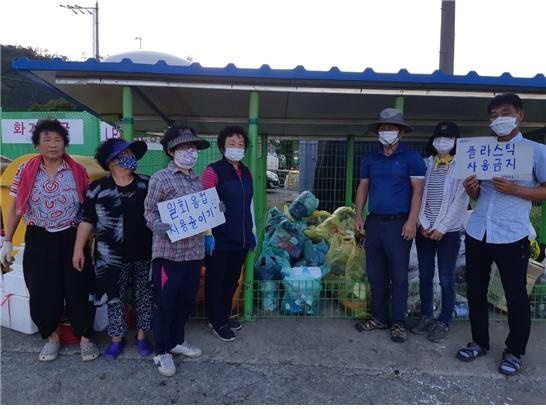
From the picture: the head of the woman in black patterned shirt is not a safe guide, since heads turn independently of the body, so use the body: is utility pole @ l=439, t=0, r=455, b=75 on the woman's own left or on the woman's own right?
on the woman's own left

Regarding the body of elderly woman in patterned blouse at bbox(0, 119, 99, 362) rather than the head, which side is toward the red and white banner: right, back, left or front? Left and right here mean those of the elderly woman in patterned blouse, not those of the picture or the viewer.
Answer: back

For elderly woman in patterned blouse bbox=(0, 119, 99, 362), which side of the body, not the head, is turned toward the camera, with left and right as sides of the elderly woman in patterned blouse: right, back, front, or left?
front

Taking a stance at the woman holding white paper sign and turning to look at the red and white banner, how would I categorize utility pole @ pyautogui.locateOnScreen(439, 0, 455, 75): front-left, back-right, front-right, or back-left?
front-right

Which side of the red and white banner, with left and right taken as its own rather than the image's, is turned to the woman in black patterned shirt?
front

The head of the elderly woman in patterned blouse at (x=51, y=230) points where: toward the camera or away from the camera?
toward the camera

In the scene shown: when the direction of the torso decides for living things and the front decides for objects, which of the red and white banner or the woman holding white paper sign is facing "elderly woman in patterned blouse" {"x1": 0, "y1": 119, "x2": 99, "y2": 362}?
the red and white banner

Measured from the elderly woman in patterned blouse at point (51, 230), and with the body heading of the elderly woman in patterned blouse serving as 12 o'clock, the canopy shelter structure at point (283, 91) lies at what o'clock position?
The canopy shelter structure is roughly at 9 o'clock from the elderly woman in patterned blouse.

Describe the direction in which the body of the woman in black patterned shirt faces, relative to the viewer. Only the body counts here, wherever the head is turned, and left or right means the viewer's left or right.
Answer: facing the viewer

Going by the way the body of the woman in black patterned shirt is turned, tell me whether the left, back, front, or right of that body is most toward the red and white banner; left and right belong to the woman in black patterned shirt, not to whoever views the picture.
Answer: back

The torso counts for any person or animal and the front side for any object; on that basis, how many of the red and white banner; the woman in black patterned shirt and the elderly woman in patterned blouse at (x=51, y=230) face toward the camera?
3

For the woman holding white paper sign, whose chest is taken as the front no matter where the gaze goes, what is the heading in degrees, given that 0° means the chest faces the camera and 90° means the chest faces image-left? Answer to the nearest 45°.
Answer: approximately 315°

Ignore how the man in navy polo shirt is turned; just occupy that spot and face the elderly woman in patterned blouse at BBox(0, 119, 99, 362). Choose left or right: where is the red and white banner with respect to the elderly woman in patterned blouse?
right

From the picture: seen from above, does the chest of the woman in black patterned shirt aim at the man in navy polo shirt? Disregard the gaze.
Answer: no

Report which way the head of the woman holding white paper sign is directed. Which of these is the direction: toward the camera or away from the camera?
toward the camera

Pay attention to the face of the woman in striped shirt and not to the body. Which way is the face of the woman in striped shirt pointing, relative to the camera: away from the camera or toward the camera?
toward the camera

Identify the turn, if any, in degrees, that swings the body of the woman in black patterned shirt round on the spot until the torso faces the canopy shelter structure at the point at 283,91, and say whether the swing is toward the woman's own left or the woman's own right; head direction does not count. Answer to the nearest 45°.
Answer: approximately 90° to the woman's own left

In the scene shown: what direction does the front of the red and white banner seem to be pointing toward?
toward the camera

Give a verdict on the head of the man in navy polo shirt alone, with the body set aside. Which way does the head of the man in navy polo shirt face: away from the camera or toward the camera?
toward the camera
